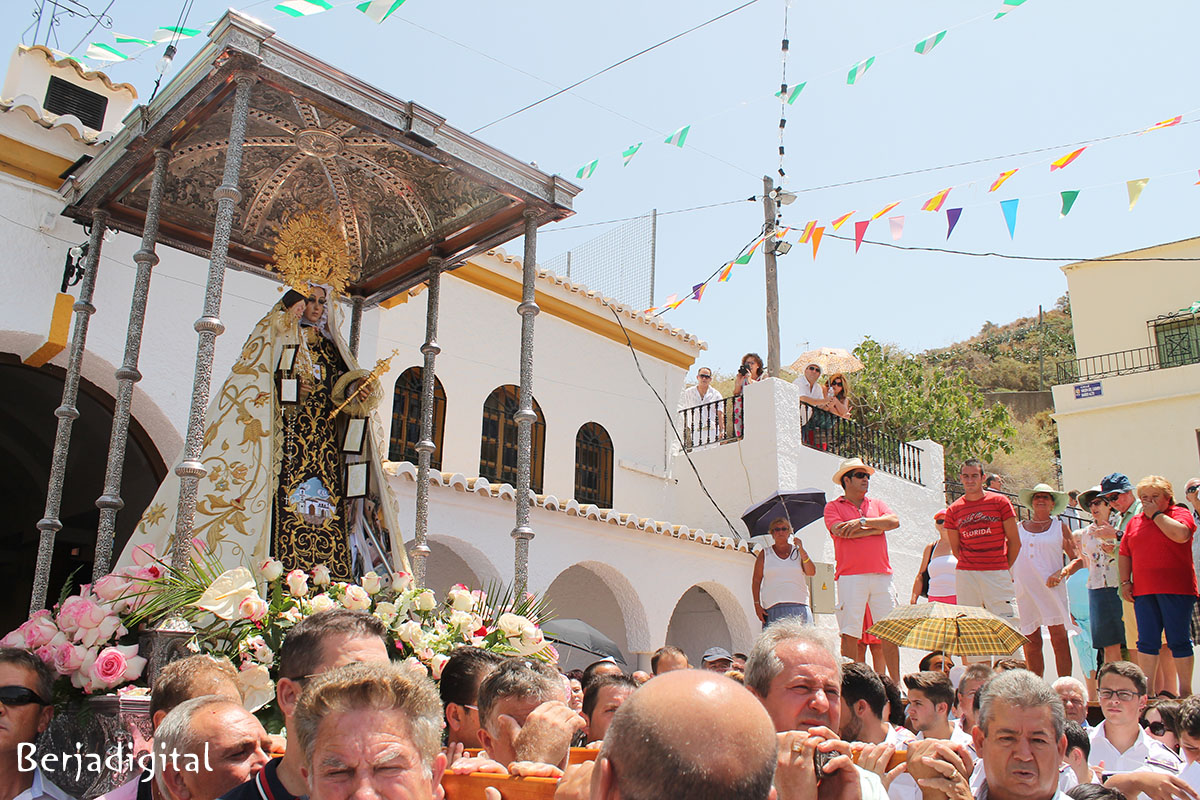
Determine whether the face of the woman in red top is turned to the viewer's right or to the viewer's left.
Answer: to the viewer's left

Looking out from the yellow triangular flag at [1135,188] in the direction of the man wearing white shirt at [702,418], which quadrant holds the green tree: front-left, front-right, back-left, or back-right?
front-right

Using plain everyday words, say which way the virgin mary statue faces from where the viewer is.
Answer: facing the viewer and to the right of the viewer

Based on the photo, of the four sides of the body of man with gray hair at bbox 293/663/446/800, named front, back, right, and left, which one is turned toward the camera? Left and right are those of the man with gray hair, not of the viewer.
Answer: front

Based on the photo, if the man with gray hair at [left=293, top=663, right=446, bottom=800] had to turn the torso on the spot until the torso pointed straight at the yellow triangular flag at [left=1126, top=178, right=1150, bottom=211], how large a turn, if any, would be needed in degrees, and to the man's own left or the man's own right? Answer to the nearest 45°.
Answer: approximately 135° to the man's own left

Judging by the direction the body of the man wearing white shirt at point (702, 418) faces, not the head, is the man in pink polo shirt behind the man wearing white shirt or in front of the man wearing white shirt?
in front

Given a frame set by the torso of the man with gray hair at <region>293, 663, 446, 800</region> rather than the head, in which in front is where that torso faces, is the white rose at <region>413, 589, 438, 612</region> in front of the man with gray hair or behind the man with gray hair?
behind

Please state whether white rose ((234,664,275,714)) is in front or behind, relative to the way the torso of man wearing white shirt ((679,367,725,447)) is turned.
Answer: in front

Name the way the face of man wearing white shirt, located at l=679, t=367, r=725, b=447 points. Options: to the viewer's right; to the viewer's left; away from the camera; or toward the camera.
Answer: toward the camera

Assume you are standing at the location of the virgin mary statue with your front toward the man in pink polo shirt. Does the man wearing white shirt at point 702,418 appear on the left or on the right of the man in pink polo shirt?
left

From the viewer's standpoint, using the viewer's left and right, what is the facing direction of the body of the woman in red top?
facing the viewer and to the left of the viewer

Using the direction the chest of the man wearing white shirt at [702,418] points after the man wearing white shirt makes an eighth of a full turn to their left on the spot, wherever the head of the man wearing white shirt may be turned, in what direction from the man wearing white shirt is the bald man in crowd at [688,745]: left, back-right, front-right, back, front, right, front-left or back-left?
front-right

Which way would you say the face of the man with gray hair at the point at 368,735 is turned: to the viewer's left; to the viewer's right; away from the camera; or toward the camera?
toward the camera

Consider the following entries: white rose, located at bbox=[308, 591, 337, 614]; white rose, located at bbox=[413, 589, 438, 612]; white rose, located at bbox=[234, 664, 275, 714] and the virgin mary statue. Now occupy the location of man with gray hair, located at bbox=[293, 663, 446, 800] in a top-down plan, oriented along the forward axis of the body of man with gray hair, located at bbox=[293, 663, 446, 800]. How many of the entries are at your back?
4

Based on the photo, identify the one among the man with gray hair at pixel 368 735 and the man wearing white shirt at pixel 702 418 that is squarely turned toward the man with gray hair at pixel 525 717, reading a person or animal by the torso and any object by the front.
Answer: the man wearing white shirt
